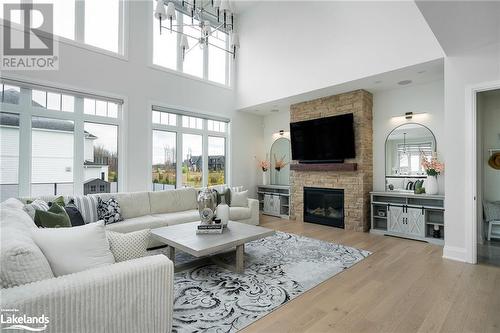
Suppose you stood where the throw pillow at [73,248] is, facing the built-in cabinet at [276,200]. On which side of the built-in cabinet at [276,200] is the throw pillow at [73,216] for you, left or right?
left

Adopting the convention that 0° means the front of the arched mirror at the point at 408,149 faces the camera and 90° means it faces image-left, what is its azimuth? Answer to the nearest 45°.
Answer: approximately 0°

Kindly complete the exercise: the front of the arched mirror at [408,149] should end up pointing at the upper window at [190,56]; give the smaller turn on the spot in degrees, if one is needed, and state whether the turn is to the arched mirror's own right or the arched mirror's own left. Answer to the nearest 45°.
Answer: approximately 90° to the arched mirror's own right

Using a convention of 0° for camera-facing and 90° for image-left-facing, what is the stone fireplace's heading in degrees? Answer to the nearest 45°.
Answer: approximately 45°

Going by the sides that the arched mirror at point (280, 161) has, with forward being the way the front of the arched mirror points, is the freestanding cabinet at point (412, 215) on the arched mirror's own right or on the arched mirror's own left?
on the arched mirror's own left

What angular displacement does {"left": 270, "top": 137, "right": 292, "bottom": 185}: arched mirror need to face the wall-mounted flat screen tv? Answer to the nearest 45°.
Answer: approximately 90° to its left

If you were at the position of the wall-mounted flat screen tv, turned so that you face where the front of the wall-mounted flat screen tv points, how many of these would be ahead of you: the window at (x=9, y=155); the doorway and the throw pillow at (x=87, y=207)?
2

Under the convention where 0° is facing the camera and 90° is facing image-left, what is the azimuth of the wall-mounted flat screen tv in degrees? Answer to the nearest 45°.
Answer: approximately 45°
